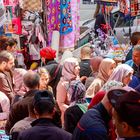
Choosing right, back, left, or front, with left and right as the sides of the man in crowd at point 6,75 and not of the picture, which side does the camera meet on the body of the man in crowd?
right

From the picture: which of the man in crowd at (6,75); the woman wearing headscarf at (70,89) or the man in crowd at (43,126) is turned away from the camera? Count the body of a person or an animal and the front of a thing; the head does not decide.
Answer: the man in crowd at (43,126)

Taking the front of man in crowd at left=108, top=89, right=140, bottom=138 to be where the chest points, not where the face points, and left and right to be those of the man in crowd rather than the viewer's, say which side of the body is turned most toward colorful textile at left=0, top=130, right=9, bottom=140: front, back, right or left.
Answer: front

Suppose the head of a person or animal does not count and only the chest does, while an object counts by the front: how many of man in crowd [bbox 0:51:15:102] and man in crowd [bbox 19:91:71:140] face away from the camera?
1

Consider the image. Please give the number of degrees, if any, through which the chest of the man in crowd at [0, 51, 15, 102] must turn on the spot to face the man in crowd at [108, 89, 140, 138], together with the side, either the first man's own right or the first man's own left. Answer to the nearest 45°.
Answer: approximately 90° to the first man's own right

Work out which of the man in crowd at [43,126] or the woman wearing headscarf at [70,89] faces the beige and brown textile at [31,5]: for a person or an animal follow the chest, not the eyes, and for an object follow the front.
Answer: the man in crowd

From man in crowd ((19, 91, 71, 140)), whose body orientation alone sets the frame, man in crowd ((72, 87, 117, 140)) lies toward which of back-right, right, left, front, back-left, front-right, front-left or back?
back-right

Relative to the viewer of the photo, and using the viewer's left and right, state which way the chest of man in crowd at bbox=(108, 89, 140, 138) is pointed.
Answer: facing away from the viewer and to the left of the viewer

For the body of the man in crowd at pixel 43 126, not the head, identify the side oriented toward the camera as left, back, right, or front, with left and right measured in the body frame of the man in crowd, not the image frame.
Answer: back

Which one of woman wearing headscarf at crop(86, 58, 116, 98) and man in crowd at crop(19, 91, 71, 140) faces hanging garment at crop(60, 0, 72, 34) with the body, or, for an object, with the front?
the man in crowd

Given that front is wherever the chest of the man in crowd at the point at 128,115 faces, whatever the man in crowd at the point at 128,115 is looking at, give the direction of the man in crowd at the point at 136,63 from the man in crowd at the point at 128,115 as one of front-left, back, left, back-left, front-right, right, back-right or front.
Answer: front-right

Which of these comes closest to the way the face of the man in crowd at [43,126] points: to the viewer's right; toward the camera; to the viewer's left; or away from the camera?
away from the camera

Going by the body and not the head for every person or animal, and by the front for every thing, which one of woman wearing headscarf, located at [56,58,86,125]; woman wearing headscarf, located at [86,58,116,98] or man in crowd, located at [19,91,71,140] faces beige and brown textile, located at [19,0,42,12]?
the man in crowd

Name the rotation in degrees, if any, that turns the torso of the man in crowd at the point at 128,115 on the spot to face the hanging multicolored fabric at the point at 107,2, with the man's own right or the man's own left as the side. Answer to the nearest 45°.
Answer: approximately 45° to the man's own right

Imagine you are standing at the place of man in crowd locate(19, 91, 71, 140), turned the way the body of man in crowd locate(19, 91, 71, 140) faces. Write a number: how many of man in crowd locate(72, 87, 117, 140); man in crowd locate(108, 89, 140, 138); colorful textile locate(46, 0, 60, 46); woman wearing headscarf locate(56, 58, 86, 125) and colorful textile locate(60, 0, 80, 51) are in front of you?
3
